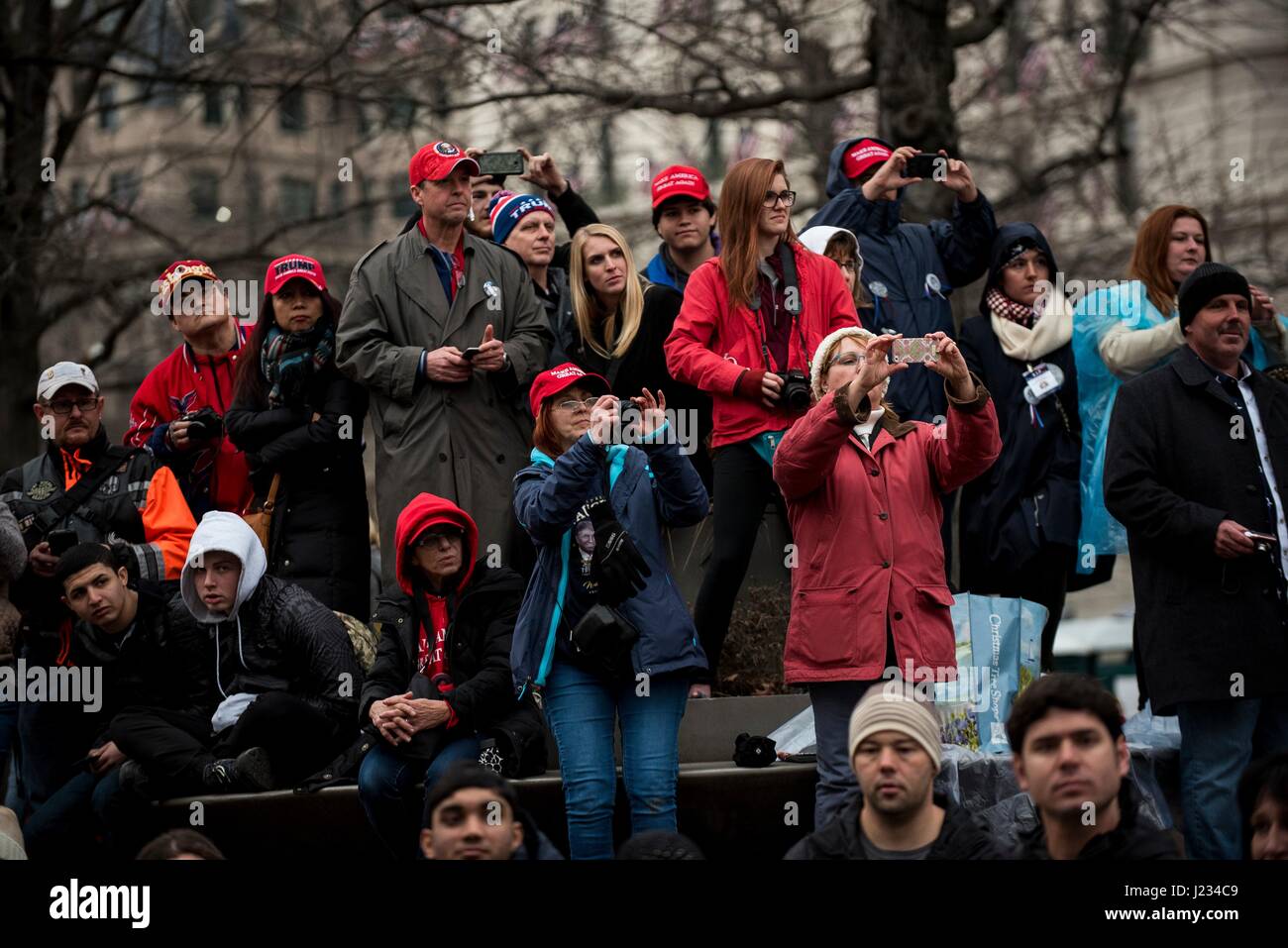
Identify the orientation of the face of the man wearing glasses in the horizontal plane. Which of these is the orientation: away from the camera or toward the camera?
toward the camera

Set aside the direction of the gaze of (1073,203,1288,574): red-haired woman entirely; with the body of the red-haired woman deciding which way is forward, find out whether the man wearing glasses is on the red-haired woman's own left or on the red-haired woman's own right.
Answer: on the red-haired woman's own right

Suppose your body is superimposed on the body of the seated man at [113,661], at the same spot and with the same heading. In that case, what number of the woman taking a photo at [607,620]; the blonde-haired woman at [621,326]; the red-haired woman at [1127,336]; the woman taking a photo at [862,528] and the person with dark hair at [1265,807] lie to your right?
0

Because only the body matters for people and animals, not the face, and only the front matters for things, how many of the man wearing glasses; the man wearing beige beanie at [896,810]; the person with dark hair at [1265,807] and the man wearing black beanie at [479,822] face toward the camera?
4

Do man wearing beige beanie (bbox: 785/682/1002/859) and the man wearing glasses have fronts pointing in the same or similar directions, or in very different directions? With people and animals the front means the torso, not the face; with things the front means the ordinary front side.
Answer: same or similar directions

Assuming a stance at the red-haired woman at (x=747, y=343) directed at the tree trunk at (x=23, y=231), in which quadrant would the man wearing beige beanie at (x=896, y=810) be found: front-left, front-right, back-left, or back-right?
back-left

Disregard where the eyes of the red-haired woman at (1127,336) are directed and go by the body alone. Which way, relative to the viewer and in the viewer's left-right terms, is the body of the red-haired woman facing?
facing the viewer and to the right of the viewer

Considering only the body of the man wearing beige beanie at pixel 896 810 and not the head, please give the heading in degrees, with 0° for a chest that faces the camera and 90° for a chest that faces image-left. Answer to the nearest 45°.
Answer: approximately 0°

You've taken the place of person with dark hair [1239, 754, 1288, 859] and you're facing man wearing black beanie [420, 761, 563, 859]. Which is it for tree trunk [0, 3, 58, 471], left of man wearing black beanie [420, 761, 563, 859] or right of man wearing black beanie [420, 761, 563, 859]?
right

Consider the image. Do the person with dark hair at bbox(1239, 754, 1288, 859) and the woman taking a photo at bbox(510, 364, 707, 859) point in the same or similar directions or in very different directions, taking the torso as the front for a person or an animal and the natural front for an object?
same or similar directions

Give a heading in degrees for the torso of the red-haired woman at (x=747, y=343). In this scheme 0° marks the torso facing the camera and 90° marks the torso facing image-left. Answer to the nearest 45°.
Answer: approximately 315°

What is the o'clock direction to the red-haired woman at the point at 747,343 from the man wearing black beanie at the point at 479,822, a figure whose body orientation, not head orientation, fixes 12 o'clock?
The red-haired woman is roughly at 7 o'clock from the man wearing black beanie.

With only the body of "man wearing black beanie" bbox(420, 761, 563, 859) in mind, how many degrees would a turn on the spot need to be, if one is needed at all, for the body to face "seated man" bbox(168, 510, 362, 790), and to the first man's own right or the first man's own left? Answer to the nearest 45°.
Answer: approximately 180°

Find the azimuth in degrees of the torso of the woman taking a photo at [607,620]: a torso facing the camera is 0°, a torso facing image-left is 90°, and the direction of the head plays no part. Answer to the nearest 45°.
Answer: approximately 0°

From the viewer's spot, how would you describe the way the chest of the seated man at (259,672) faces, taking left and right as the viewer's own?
facing the viewer and to the left of the viewer

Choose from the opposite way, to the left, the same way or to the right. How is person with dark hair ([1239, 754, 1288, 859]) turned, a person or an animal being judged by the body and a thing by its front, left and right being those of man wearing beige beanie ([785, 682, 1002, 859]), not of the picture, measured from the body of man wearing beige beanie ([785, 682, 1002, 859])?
the same way

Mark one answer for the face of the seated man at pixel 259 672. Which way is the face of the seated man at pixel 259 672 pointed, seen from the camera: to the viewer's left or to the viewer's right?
to the viewer's left
